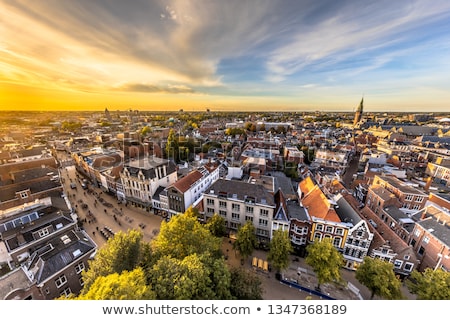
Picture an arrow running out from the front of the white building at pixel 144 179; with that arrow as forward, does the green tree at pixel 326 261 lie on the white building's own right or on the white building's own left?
on the white building's own left

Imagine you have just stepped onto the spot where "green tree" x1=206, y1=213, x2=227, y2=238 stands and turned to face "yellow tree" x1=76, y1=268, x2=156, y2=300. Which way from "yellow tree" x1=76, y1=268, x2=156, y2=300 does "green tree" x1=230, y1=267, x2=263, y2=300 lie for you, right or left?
left

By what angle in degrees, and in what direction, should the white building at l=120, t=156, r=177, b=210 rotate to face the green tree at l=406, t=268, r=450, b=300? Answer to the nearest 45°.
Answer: approximately 90° to its left

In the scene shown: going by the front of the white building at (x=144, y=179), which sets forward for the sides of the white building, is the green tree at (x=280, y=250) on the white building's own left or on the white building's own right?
on the white building's own left

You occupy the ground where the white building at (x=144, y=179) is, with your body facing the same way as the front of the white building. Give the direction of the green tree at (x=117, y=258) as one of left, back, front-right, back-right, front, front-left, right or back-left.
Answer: front-left

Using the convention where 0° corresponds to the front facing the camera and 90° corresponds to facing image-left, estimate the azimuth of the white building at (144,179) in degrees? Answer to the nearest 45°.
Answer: approximately 45°

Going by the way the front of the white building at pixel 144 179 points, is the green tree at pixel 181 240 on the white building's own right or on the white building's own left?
on the white building's own left

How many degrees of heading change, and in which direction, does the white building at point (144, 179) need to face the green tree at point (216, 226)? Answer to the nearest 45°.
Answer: approximately 90° to its left
